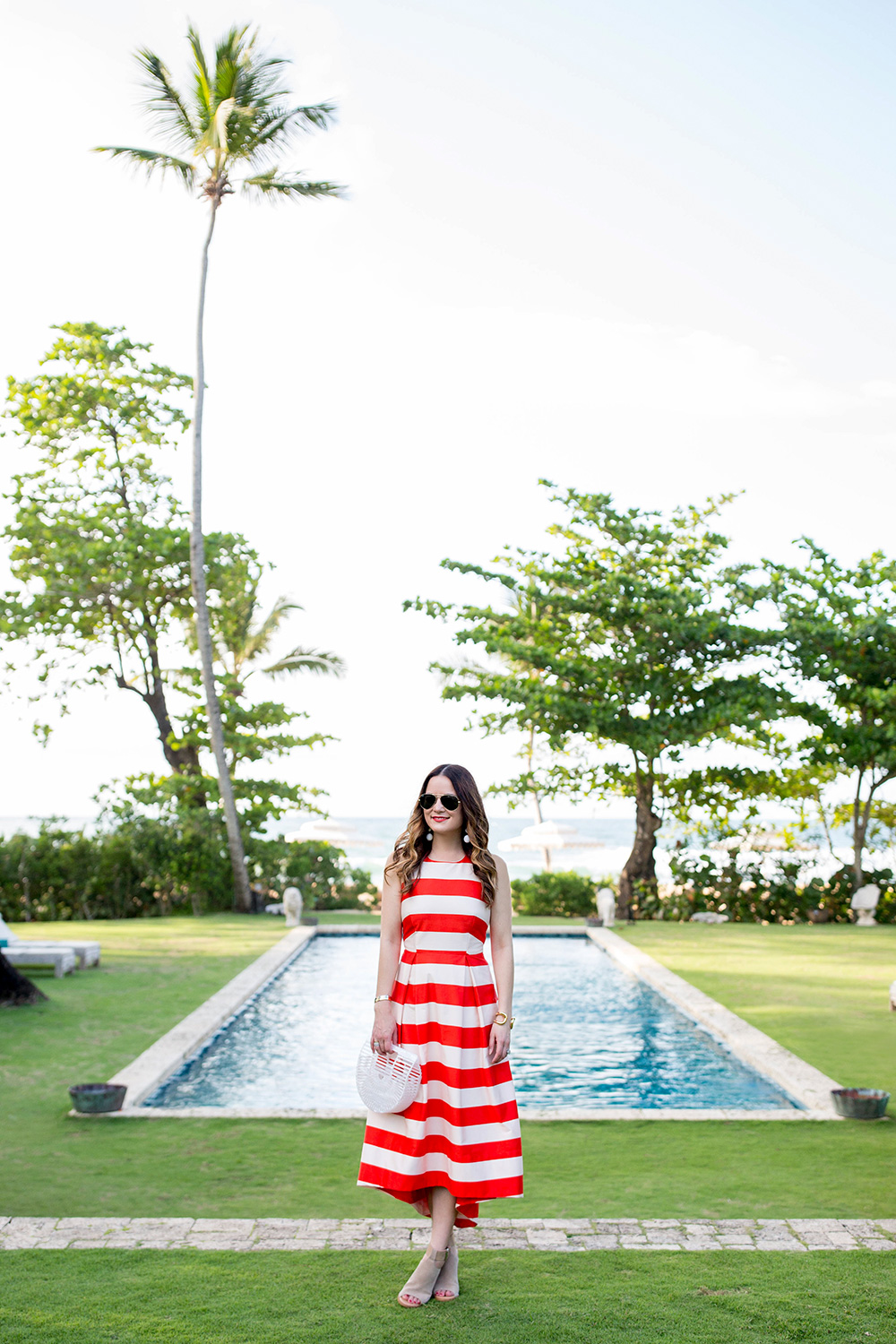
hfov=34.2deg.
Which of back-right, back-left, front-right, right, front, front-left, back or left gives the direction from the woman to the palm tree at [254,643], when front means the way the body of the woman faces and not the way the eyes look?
back

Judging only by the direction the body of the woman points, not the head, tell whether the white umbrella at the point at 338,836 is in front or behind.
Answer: behind

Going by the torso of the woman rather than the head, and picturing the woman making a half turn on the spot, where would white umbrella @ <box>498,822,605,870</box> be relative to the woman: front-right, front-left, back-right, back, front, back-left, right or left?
front

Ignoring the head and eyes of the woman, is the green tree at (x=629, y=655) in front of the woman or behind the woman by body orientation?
behind

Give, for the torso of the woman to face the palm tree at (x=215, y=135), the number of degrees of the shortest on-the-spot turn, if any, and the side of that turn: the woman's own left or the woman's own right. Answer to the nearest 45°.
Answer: approximately 180°

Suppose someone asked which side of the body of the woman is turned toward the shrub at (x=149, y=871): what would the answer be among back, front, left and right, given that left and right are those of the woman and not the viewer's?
back

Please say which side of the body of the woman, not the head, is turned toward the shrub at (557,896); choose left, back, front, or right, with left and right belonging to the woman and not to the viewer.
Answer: back

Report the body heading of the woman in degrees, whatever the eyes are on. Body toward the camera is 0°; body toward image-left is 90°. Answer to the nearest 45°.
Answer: approximately 0°

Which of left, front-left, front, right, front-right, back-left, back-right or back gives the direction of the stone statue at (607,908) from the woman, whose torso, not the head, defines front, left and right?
back

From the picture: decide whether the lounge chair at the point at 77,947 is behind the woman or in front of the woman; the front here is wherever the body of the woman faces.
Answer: behind

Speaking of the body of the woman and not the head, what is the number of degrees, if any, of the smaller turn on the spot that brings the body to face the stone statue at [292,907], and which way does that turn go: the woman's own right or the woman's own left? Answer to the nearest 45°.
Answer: approximately 180°
